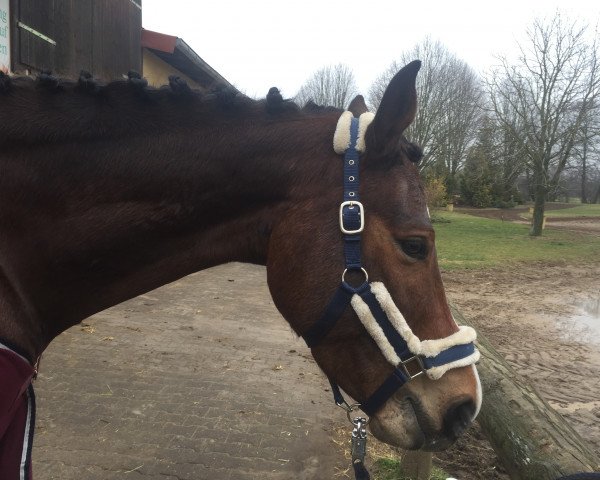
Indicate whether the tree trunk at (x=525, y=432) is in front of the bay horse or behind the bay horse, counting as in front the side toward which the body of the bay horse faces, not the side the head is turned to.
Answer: in front

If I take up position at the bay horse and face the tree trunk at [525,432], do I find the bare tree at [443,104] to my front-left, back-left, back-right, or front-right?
front-left

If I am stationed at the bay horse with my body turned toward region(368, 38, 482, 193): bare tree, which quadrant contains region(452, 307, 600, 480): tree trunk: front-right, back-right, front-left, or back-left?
front-right

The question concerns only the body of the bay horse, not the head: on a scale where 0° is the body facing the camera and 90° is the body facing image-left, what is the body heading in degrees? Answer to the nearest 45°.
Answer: approximately 270°

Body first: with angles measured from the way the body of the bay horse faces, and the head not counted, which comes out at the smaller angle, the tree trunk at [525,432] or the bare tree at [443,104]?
the tree trunk

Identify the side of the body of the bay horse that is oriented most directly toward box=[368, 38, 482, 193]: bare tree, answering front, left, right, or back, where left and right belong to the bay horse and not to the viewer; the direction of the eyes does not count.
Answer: left
